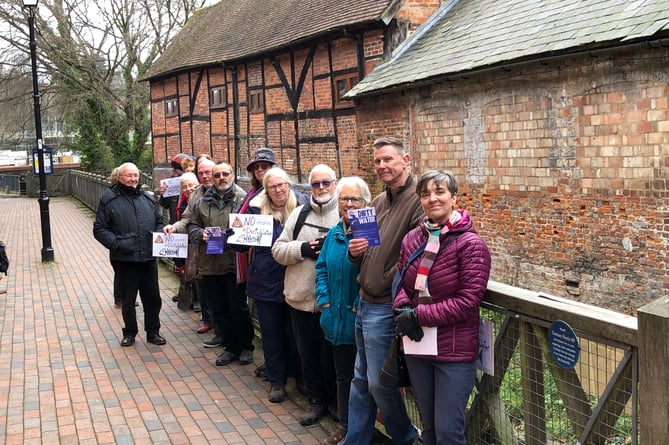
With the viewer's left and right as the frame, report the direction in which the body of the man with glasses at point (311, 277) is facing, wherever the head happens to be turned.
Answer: facing the viewer

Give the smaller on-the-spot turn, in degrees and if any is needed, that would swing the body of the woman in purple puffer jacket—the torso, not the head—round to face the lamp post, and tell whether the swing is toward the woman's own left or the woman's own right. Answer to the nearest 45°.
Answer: approximately 90° to the woman's own right

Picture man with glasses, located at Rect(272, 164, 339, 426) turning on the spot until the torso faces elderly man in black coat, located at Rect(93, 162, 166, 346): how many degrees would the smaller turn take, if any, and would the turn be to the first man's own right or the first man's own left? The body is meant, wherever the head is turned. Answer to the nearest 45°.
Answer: approximately 135° to the first man's own right

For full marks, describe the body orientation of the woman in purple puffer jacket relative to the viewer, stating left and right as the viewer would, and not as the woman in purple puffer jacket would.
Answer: facing the viewer and to the left of the viewer

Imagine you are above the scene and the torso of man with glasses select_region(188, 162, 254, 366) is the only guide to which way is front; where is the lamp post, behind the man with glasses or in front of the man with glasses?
behind

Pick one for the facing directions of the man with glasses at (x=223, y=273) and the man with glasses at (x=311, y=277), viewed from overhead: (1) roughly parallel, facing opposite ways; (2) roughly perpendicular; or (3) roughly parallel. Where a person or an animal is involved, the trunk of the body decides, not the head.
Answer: roughly parallel

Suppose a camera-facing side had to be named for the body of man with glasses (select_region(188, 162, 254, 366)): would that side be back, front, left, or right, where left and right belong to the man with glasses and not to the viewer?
front

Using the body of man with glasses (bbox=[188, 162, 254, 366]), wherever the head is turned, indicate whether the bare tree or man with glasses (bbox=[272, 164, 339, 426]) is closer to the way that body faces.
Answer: the man with glasses

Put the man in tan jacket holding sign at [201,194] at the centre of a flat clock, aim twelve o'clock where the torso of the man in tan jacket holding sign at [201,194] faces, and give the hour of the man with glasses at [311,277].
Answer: the man with glasses at [311,277] is roughly at 10 o'clock from the man in tan jacket holding sign at [201,194].

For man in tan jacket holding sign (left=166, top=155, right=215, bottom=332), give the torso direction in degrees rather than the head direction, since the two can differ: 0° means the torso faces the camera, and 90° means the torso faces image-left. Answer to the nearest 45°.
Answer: approximately 45°
